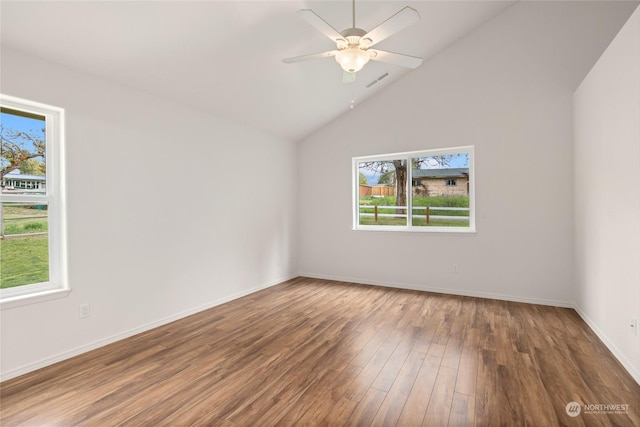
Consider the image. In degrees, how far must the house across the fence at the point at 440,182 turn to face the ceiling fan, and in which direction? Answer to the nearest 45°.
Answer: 0° — it already faces it

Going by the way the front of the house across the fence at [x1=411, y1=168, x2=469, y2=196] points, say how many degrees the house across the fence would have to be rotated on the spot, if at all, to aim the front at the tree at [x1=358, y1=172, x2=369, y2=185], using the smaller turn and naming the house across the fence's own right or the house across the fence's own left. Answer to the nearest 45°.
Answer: approximately 90° to the house across the fence's own right

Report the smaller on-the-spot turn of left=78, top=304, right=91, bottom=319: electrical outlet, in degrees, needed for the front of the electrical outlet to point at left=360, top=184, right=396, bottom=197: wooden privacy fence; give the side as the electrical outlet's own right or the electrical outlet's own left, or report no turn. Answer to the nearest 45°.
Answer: approximately 45° to the electrical outlet's own left

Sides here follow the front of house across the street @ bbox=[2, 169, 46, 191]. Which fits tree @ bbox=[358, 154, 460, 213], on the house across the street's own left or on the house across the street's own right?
on the house across the street's own left

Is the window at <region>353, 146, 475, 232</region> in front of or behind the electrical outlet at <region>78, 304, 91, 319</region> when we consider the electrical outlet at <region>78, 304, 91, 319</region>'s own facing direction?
in front

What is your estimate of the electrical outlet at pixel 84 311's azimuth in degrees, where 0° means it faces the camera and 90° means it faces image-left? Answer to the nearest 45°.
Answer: approximately 315°

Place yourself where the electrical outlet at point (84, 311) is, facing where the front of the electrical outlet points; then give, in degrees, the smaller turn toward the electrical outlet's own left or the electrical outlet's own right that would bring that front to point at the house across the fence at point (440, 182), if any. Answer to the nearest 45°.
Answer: approximately 45° to the electrical outlet's own left

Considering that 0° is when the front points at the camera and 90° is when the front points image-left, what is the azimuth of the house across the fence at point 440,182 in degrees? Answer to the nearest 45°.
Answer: approximately 0°

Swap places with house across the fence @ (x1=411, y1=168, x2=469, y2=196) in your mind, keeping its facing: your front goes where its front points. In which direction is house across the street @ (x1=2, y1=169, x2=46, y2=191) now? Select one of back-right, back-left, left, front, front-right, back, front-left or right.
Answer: front-right

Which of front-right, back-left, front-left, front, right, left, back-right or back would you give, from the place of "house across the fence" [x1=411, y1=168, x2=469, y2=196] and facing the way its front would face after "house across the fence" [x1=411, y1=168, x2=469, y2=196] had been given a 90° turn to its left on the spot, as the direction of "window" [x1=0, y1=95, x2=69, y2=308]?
back-right

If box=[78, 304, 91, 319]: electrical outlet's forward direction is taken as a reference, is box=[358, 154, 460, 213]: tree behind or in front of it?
in front
